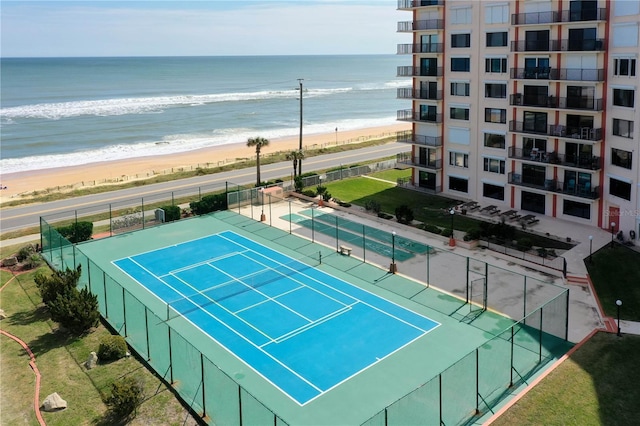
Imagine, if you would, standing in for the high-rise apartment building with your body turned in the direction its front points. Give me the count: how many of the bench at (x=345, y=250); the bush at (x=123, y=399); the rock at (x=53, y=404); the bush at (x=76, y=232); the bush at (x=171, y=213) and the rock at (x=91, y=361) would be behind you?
0

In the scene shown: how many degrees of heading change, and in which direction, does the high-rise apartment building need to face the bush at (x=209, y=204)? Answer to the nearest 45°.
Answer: approximately 45° to its right

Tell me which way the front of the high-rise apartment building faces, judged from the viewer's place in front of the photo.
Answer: facing the viewer and to the left of the viewer

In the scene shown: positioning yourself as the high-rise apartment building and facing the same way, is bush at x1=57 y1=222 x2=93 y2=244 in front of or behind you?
in front

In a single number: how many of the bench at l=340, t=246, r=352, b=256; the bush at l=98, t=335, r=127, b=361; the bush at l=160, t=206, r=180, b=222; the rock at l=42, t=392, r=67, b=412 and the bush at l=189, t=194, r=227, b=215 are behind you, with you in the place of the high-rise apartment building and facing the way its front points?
0

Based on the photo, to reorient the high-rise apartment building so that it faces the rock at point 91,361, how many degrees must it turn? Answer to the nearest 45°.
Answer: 0° — it already faces it

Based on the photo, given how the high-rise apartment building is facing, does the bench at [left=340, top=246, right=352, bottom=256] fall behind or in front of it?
in front

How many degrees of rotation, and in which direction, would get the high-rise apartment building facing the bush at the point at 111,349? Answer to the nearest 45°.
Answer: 0° — it already faces it

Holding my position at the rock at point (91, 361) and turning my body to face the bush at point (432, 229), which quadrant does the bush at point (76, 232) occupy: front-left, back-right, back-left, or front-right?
front-left

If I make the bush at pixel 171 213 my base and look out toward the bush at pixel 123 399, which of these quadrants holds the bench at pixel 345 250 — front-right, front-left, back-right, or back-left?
front-left

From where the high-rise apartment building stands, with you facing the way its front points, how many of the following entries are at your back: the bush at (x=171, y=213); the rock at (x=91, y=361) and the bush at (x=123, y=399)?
0

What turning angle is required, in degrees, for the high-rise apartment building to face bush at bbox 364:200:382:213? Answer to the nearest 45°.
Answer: approximately 45° to its right
